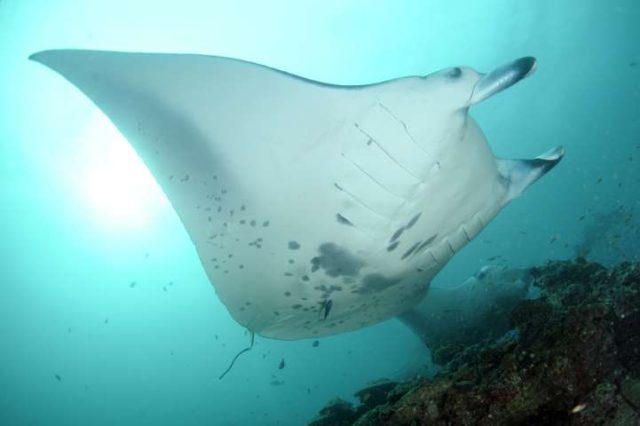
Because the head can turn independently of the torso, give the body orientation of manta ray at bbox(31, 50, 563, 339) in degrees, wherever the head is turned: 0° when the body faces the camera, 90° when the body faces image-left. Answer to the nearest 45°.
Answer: approximately 270°
